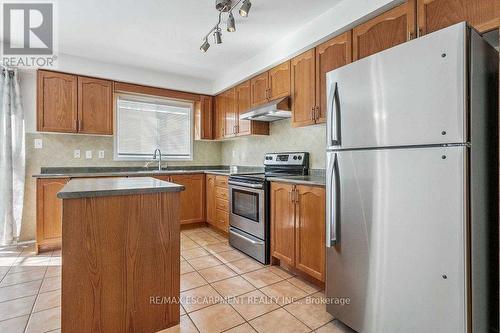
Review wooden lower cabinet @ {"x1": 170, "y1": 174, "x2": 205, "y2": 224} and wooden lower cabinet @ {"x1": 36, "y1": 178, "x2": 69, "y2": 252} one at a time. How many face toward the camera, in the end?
2

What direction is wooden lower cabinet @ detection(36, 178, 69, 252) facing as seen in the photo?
toward the camera

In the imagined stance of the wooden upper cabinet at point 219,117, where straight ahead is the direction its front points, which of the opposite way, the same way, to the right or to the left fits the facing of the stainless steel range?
the same way

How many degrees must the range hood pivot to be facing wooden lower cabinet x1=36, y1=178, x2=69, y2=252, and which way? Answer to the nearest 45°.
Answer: approximately 45° to its right

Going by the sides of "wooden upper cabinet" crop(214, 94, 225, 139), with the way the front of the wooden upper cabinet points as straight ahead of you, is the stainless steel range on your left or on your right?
on your left

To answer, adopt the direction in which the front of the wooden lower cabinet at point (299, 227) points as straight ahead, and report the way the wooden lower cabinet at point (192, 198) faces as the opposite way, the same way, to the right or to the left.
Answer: to the left

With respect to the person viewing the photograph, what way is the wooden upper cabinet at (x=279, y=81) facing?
facing the viewer and to the left of the viewer

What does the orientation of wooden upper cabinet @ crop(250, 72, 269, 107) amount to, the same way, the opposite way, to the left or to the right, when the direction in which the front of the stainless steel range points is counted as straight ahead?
the same way

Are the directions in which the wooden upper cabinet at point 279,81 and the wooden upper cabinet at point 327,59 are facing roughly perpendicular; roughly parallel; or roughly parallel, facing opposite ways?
roughly parallel

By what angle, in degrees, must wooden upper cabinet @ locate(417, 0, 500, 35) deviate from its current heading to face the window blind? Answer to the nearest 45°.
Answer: approximately 45° to its right

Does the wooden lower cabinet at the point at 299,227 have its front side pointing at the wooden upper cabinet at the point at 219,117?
no

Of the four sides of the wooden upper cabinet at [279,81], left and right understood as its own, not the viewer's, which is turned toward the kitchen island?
front

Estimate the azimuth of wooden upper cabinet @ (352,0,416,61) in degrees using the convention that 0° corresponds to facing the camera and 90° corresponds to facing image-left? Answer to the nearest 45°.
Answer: approximately 45°

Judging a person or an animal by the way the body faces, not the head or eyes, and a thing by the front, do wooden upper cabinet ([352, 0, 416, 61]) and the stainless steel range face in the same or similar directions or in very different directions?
same or similar directions

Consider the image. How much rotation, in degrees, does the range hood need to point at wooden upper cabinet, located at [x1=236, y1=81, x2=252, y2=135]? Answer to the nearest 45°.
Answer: approximately 90° to its right

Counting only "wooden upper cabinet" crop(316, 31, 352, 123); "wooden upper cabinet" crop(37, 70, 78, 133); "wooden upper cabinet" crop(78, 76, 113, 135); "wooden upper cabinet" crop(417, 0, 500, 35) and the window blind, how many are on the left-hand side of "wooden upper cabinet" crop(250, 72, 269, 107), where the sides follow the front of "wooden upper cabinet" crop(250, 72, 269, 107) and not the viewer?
2

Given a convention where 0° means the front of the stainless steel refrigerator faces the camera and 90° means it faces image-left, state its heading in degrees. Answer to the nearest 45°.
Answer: approximately 45°

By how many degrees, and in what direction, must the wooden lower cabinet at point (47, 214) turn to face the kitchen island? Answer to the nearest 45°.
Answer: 0° — it already faces it

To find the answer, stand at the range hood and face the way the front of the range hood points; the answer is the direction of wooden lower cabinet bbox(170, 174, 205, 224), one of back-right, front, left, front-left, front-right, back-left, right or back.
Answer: right

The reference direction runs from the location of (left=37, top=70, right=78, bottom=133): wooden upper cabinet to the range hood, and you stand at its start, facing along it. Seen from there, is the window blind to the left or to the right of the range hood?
left

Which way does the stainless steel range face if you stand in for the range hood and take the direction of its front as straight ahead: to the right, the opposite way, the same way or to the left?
the same way
